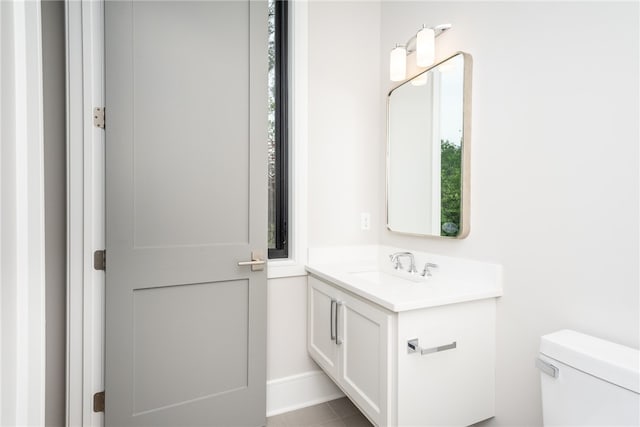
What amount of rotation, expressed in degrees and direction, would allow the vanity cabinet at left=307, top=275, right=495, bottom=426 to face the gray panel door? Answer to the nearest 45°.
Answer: approximately 45° to its right

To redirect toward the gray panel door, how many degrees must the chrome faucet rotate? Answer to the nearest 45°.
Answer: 0° — it already faces it

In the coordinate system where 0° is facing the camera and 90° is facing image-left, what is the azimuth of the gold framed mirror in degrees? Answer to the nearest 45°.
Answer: approximately 45°

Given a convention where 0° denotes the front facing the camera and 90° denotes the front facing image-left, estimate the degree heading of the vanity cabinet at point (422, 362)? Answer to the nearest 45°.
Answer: approximately 45°
